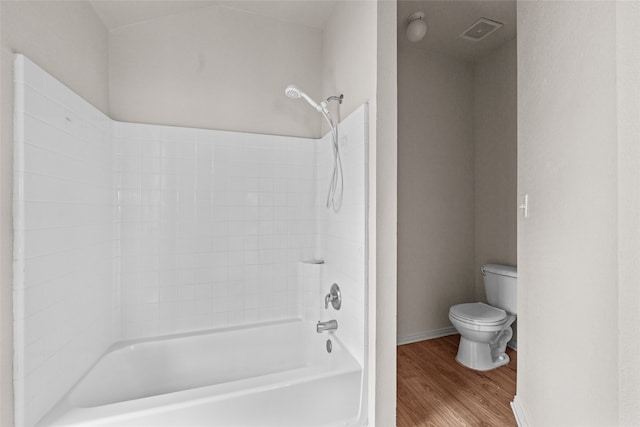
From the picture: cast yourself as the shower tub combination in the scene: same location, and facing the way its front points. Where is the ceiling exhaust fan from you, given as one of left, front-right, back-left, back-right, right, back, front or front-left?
left

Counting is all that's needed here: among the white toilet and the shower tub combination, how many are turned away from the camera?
0

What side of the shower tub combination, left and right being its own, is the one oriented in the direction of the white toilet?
left

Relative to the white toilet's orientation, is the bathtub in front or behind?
in front

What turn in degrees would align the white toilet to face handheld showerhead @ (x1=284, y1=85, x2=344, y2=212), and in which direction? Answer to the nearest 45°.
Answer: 0° — it already faces it

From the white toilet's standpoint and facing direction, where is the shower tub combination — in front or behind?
in front

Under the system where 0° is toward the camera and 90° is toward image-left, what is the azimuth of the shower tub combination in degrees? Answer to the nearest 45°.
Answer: approximately 0°

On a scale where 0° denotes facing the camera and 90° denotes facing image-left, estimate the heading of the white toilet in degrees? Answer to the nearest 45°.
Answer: approximately 45°
